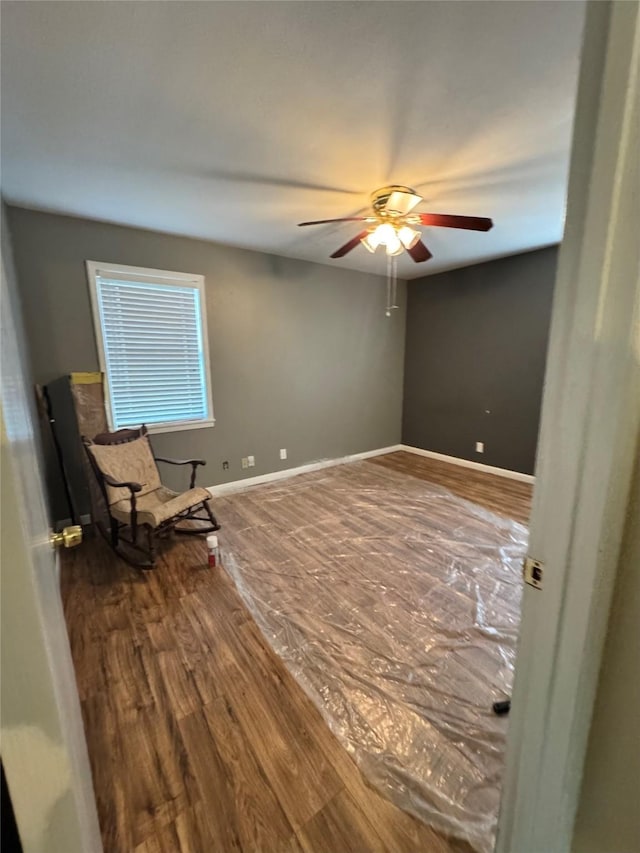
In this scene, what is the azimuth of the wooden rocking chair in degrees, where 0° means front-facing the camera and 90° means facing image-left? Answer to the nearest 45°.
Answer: approximately 315°

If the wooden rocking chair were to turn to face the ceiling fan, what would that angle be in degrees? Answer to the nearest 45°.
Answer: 0° — it already faces it

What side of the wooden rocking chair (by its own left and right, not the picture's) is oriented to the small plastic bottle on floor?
front

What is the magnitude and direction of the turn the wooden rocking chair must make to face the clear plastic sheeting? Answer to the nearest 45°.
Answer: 0° — it already faces it
